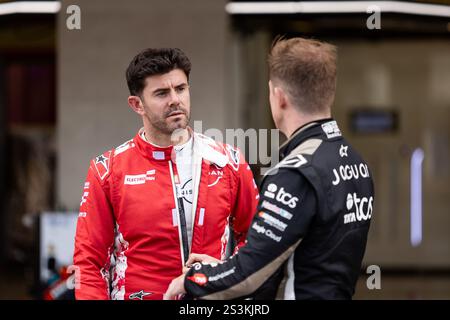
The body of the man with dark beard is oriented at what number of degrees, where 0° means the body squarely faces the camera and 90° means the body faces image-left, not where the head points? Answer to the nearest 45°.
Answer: approximately 315°

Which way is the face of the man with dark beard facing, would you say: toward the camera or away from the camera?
toward the camera
